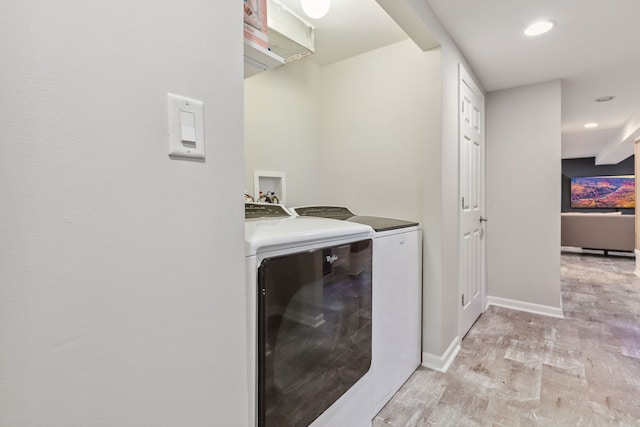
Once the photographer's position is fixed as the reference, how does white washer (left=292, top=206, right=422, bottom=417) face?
facing the viewer and to the right of the viewer

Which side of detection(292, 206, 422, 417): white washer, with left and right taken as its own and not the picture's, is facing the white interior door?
left

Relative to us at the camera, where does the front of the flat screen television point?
facing the viewer

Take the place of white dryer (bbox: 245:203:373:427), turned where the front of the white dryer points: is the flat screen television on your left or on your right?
on your left

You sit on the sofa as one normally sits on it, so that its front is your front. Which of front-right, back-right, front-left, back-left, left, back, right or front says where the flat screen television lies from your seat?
front

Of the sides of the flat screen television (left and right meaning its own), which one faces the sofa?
front

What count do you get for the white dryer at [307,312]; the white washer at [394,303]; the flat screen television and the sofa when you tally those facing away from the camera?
1

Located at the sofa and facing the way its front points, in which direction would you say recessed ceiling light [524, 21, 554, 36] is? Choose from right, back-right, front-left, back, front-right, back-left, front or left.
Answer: back

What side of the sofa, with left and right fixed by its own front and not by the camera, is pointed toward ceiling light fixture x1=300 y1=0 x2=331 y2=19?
back

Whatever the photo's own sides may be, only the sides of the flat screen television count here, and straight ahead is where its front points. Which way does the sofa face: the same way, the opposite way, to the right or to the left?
the opposite way

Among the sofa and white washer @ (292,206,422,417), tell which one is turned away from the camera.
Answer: the sofa

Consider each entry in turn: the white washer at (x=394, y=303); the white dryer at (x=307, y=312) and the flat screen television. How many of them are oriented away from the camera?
0

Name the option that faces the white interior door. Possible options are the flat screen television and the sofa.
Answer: the flat screen television

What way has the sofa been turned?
away from the camera

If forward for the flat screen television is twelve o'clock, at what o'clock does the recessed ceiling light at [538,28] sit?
The recessed ceiling light is roughly at 12 o'clock from the flat screen television.

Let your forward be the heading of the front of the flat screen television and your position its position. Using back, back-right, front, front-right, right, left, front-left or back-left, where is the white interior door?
front
